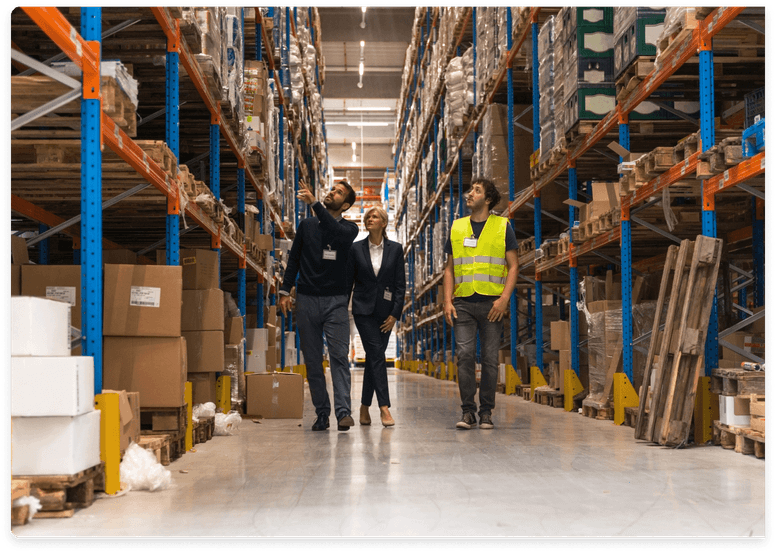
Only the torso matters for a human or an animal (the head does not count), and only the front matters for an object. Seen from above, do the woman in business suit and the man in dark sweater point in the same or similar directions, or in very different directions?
same or similar directions

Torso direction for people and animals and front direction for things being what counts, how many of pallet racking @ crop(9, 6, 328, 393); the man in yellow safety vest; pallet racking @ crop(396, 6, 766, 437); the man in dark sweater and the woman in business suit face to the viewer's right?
1

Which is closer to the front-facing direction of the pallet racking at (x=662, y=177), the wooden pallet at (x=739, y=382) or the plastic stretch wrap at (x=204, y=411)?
the plastic stretch wrap

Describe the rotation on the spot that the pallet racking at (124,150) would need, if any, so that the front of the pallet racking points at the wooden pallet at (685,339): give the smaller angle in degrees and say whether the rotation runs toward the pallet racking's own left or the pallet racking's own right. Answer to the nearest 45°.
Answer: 0° — it already faces it

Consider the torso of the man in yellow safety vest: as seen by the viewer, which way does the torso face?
toward the camera

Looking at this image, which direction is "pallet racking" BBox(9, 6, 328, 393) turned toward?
to the viewer's right

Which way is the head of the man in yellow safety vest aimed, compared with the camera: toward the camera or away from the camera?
toward the camera

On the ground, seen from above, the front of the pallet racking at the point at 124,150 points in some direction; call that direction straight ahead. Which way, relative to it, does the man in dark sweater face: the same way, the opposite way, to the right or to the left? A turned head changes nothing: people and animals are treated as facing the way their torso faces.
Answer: to the right

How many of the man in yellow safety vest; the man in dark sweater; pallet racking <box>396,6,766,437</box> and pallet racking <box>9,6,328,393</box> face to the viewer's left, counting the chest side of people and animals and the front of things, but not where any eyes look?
1

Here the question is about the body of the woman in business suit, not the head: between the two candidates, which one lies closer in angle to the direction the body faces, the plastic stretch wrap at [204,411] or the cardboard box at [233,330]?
the plastic stretch wrap

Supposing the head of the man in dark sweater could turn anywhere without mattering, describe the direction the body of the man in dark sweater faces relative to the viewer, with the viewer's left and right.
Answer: facing the viewer

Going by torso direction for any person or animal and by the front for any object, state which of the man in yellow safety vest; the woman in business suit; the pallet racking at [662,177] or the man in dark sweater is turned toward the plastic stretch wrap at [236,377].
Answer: the pallet racking

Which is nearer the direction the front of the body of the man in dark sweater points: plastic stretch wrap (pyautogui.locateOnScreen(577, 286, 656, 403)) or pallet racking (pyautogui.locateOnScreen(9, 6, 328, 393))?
the pallet racking

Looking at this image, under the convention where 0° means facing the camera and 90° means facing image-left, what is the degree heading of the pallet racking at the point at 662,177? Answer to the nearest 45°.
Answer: approximately 90°

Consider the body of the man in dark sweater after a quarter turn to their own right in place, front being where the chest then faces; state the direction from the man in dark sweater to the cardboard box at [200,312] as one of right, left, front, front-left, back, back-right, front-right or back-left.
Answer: front

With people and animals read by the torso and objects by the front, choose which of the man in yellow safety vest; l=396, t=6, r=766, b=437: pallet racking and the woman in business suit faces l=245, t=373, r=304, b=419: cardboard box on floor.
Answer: the pallet racking

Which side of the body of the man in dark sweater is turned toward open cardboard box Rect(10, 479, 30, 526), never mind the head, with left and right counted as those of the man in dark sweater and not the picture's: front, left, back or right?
front

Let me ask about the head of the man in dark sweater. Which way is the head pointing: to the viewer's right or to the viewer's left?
to the viewer's left
